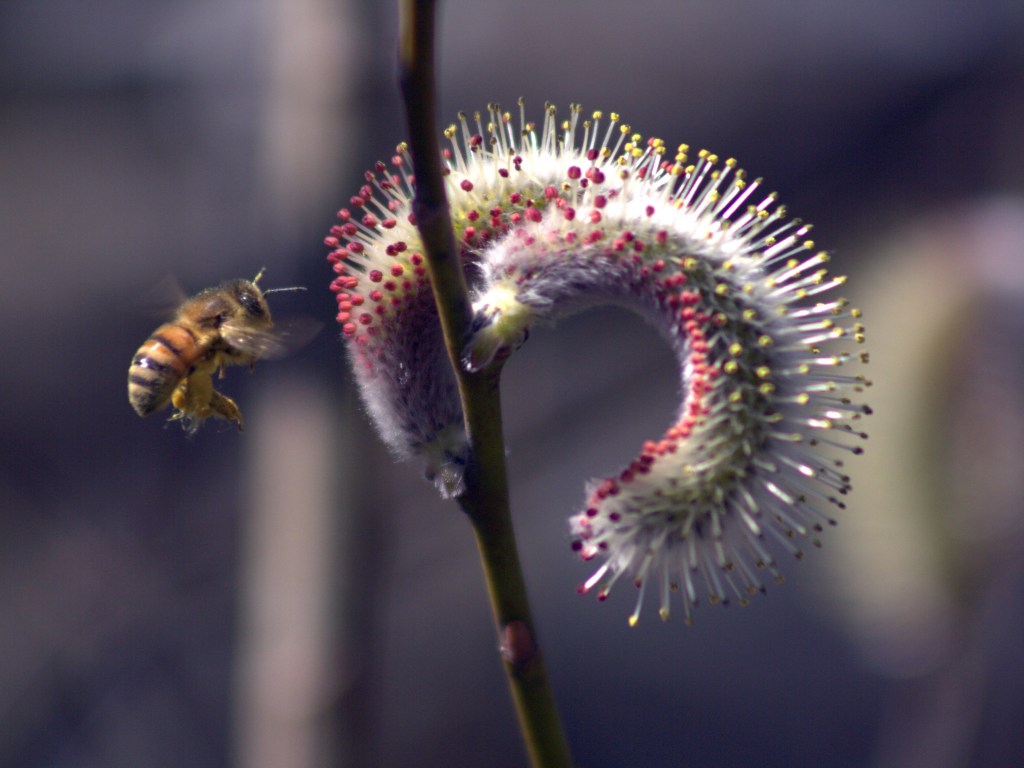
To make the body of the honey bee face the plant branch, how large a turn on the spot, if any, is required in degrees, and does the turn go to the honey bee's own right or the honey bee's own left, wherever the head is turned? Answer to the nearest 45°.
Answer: approximately 45° to the honey bee's own right

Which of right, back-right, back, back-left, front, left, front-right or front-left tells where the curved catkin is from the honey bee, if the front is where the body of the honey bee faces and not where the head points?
front-right

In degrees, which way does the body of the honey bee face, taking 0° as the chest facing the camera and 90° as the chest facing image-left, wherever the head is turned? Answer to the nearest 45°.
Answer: approximately 270°
